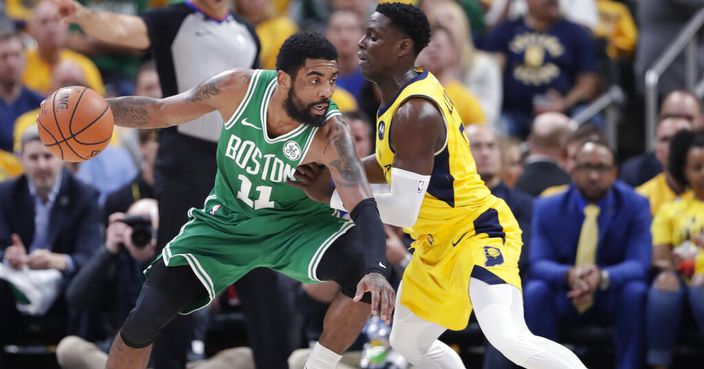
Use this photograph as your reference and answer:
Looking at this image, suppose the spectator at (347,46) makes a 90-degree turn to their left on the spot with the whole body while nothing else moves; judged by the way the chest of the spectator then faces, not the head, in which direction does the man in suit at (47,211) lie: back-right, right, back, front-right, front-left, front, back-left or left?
back-right

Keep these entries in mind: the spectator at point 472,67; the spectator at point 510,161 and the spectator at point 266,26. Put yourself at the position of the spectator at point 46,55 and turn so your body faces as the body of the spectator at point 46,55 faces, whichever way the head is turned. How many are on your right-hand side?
0

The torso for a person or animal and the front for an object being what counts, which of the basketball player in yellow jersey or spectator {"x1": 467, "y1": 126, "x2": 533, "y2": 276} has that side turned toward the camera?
the spectator

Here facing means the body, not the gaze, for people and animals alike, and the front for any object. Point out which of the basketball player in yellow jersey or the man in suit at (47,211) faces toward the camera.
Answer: the man in suit

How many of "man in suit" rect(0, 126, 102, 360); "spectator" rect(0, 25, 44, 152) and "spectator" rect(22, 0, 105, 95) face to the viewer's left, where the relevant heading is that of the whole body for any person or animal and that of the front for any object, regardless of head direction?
0

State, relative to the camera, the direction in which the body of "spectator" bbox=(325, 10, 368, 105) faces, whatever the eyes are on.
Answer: toward the camera

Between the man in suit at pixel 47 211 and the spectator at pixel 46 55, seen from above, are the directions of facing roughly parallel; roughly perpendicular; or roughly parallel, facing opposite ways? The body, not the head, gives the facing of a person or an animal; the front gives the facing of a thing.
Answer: roughly parallel

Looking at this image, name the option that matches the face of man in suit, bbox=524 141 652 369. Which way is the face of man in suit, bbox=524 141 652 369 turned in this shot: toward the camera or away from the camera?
toward the camera

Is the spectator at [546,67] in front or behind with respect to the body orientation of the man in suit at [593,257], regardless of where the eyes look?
behind

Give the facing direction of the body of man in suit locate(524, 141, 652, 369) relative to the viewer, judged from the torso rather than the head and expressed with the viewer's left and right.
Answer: facing the viewer

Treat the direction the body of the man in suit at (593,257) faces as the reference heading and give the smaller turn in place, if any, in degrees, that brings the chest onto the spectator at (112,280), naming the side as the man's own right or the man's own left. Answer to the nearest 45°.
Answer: approximately 90° to the man's own right

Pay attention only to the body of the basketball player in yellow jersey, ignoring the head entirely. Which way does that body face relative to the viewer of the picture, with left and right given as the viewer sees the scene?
facing to the left of the viewer

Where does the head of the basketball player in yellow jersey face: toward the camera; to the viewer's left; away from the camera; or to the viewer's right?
to the viewer's left

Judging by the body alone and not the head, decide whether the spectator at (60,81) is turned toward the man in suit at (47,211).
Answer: yes
